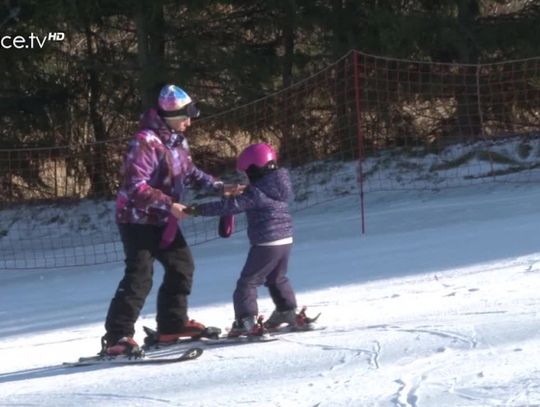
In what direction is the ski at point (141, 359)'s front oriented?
to the viewer's right

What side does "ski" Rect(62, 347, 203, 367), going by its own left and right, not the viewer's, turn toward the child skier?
front
